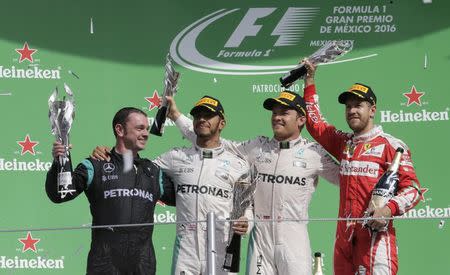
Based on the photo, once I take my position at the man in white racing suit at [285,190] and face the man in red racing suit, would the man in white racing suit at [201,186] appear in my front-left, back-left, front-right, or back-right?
back-right

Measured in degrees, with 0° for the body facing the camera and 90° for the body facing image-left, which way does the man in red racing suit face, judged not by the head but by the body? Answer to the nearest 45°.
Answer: approximately 45°

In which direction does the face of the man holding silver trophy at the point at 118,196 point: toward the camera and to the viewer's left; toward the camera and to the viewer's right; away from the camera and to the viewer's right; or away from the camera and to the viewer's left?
toward the camera and to the viewer's right

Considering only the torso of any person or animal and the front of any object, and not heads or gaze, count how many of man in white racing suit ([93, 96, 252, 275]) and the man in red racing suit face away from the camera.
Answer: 0

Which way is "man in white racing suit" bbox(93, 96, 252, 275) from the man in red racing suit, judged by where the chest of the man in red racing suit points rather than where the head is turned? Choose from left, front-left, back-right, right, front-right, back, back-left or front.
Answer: front-right

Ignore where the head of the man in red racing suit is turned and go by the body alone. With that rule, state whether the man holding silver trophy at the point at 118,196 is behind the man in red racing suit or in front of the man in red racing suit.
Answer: in front

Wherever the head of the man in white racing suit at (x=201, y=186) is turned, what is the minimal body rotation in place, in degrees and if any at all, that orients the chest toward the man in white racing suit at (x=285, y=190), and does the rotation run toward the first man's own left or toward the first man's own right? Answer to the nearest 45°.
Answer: approximately 90° to the first man's own left

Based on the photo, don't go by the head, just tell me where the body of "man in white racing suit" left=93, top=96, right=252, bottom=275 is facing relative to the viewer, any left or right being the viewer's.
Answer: facing the viewer

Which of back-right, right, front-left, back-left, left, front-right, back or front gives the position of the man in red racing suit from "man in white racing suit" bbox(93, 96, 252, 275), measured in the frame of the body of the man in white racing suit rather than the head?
left

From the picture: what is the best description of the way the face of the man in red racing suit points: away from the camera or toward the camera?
toward the camera
